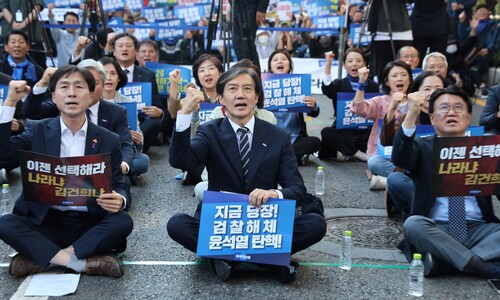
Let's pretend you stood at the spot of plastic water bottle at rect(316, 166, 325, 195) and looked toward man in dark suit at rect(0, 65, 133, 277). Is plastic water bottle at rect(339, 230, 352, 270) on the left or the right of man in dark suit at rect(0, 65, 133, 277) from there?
left

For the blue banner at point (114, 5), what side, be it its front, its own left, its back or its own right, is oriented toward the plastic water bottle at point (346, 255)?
front

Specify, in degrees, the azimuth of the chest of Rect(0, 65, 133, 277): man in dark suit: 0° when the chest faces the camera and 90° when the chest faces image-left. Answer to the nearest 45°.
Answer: approximately 0°

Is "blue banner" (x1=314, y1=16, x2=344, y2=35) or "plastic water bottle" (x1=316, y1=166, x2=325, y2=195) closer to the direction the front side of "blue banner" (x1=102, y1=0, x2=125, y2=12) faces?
the plastic water bottle
